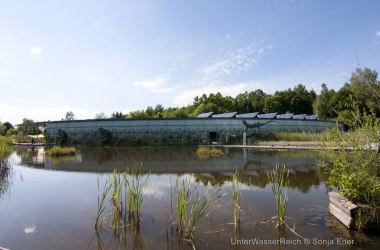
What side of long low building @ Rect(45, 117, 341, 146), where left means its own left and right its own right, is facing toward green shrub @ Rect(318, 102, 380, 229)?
front

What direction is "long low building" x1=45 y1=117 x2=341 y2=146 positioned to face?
toward the camera
